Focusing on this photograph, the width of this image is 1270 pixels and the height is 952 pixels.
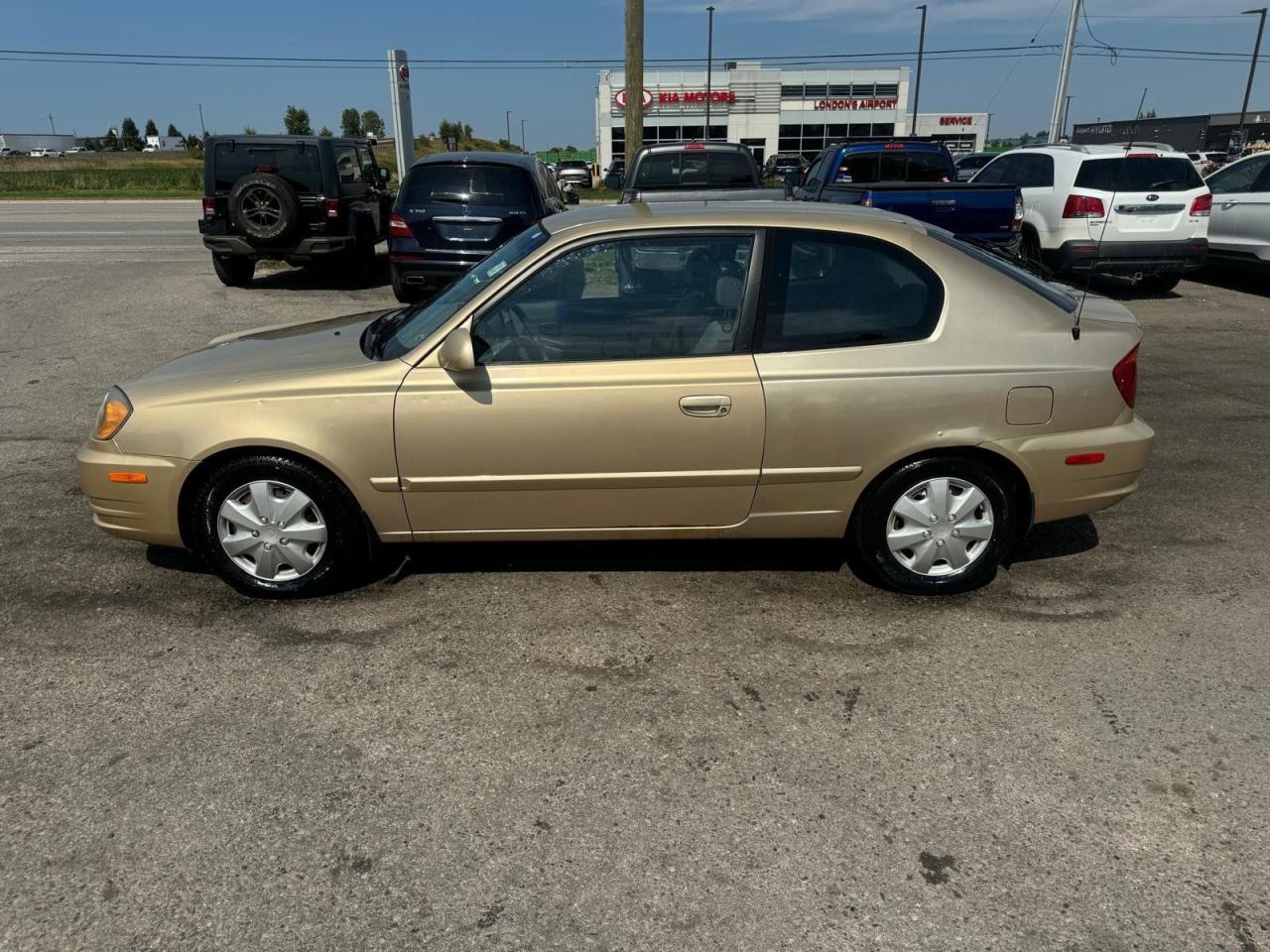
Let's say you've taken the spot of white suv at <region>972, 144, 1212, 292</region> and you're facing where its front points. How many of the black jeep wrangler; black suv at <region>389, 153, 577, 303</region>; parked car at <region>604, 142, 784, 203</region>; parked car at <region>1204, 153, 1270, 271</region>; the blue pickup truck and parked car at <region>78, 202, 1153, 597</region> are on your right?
1

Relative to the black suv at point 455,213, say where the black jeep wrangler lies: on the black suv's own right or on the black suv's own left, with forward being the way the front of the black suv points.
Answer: on the black suv's own left

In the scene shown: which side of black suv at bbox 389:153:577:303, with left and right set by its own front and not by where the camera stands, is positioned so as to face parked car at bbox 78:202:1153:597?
back

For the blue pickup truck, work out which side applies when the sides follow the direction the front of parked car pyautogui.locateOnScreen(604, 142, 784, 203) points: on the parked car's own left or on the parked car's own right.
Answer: on the parked car's own right

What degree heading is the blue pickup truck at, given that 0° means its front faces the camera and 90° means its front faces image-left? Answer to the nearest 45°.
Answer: approximately 135°

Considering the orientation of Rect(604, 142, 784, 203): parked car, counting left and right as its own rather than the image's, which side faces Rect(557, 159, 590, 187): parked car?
front

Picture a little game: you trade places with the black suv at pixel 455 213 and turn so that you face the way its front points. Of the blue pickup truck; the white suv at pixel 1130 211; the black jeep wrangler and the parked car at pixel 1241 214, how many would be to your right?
3

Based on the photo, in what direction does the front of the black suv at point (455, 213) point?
away from the camera

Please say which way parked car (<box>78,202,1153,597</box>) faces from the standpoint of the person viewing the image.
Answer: facing to the left of the viewer

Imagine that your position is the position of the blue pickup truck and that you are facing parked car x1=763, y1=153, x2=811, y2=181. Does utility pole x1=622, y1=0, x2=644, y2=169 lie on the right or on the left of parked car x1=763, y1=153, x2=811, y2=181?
left

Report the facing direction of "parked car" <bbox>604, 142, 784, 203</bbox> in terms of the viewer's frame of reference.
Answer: facing away from the viewer

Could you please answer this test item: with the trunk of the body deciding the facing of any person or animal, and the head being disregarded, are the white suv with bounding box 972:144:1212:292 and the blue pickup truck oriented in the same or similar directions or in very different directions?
same or similar directions

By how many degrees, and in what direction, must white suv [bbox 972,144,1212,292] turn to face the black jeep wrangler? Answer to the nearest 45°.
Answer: approximately 45° to its left

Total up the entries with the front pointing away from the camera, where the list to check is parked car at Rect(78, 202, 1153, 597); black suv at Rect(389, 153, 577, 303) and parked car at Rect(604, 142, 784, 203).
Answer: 2

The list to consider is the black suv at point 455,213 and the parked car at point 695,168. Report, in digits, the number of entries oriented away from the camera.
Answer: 2

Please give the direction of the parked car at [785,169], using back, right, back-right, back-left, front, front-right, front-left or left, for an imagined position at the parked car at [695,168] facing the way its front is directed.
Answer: front

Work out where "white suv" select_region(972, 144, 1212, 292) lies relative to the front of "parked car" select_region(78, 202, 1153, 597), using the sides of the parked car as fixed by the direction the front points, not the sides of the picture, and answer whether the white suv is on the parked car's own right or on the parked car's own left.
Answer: on the parked car's own right

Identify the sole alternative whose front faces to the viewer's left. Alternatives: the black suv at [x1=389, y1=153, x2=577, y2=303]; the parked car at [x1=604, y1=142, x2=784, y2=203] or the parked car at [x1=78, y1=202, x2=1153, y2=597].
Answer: the parked car at [x1=78, y1=202, x2=1153, y2=597]

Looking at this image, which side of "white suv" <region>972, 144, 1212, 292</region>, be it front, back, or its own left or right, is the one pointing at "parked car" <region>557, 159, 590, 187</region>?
front

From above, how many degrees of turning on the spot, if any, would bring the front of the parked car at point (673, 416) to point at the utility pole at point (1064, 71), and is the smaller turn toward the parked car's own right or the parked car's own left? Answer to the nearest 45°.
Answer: approximately 135° to the parked car's own right

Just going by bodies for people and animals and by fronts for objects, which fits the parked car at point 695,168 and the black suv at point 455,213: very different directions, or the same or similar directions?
same or similar directions
